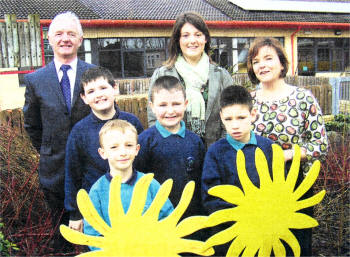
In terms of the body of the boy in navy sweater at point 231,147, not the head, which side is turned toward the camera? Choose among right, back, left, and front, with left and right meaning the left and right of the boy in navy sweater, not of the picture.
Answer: front

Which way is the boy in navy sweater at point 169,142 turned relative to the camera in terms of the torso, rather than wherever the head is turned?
toward the camera

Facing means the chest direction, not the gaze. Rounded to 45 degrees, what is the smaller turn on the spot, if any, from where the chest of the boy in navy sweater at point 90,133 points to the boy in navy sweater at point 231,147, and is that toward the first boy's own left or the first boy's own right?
approximately 90° to the first boy's own left

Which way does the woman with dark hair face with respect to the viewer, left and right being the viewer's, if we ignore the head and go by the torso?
facing the viewer

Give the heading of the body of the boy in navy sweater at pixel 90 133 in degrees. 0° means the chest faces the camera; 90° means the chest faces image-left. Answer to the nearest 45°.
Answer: approximately 0°

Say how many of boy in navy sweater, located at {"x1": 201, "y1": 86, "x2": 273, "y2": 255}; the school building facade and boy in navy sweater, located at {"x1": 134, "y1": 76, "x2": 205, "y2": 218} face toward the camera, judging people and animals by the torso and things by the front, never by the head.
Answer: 3

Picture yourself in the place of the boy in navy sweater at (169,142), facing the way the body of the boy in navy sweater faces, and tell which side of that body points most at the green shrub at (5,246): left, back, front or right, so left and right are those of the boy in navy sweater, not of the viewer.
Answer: right

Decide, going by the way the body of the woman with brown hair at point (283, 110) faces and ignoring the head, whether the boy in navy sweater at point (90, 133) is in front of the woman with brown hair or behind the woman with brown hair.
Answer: in front
